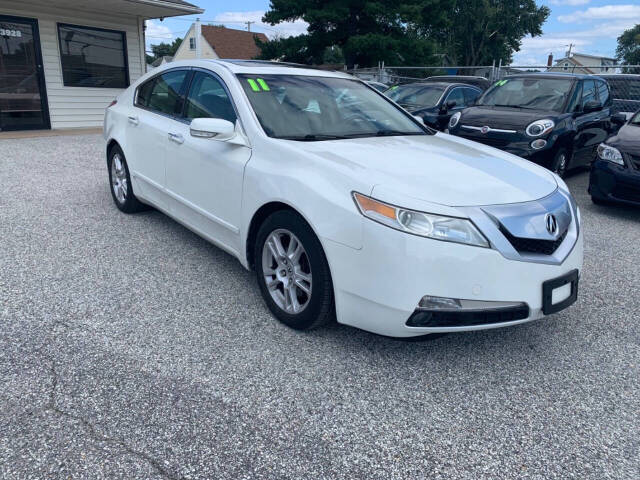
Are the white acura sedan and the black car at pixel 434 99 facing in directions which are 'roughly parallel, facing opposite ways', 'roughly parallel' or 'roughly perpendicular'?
roughly perpendicular

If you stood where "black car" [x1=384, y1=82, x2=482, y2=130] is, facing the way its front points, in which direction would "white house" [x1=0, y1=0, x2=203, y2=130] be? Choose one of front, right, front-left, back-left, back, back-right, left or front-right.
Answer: front-right

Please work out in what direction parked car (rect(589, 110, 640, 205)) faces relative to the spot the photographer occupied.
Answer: facing the viewer and to the left of the viewer

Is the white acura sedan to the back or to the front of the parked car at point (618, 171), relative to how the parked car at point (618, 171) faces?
to the front

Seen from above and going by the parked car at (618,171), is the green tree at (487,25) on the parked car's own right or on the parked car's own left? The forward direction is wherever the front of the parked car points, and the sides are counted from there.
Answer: on the parked car's own right

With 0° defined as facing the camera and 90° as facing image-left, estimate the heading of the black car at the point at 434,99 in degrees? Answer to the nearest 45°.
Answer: approximately 45°

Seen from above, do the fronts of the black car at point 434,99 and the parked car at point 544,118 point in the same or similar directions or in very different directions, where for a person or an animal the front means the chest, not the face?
same or similar directions

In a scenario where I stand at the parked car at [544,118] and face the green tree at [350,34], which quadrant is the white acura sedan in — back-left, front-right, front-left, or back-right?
back-left

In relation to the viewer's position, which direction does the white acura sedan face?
facing the viewer and to the right of the viewer

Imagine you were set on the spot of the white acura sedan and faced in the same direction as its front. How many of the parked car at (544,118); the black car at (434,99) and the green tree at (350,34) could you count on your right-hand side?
0

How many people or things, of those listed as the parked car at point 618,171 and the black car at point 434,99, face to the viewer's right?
0

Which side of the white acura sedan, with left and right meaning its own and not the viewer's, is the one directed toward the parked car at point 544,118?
left

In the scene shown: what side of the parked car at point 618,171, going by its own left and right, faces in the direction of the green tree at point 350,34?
right

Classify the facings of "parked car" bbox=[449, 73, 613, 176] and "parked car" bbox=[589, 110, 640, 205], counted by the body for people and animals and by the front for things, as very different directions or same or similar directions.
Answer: same or similar directions

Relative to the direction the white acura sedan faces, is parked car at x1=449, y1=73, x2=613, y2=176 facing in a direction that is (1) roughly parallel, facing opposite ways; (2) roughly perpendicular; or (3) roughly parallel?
roughly perpendicular

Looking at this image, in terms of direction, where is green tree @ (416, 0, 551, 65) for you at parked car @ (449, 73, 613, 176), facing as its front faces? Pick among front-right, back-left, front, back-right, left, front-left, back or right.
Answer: back-right
